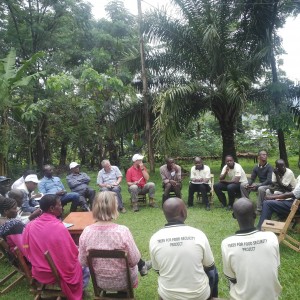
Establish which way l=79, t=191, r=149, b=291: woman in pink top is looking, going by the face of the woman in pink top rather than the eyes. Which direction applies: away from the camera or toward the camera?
away from the camera

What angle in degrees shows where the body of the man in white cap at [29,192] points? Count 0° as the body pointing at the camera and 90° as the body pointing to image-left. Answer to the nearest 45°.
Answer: approximately 270°

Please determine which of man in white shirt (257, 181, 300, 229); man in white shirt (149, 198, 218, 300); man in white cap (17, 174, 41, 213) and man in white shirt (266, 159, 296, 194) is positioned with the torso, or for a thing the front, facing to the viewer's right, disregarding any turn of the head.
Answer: the man in white cap

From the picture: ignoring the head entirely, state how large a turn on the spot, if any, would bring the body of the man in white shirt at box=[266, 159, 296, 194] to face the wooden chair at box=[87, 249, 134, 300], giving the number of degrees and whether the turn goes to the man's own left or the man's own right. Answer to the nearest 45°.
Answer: approximately 45° to the man's own left

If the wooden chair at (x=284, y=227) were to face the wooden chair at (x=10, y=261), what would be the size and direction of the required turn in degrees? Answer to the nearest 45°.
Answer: approximately 45° to its left

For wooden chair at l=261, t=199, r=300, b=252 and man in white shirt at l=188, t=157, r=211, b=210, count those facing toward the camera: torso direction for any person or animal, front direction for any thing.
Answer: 1

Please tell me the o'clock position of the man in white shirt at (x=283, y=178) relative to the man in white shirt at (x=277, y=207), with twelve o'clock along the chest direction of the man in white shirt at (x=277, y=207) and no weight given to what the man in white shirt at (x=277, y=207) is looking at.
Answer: the man in white shirt at (x=283, y=178) is roughly at 3 o'clock from the man in white shirt at (x=277, y=207).

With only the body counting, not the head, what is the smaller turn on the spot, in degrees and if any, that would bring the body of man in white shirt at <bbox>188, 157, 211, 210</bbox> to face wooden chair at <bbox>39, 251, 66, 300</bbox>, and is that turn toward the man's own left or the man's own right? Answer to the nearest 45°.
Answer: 0° — they already face it

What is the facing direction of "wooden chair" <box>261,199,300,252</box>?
to the viewer's left

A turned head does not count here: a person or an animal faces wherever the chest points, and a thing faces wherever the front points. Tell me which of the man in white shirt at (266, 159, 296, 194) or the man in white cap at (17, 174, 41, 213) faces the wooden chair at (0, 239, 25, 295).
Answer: the man in white shirt

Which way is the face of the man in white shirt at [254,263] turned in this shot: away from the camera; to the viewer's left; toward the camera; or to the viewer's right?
away from the camera

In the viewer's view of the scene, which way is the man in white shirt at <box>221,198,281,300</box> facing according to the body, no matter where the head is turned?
away from the camera

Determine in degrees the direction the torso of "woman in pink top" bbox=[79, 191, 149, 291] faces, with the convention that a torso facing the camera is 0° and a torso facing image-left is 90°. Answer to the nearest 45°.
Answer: approximately 180°
